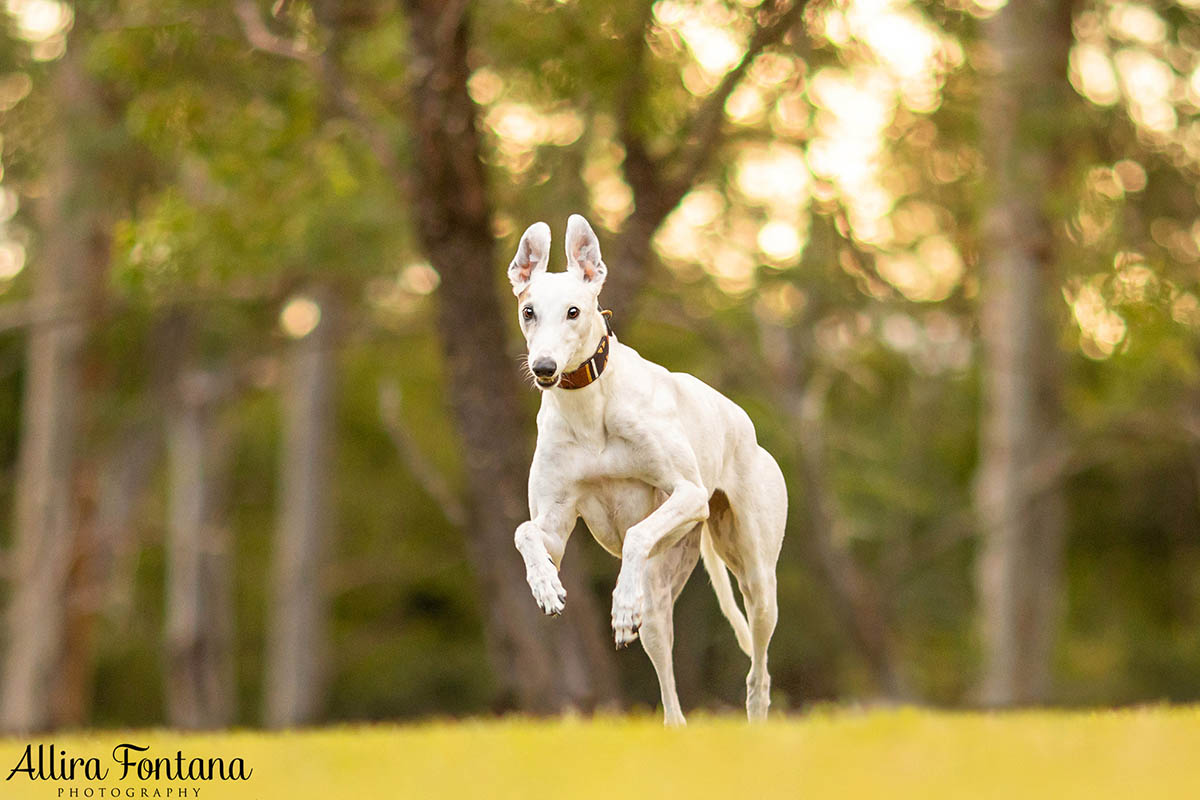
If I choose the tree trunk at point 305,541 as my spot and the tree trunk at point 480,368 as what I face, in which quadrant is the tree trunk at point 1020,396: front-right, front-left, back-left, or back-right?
front-left

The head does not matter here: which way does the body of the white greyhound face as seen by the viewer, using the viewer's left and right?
facing the viewer and to the left of the viewer

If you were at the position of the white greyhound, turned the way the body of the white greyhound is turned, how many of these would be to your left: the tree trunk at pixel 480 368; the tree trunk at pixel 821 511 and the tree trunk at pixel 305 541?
0

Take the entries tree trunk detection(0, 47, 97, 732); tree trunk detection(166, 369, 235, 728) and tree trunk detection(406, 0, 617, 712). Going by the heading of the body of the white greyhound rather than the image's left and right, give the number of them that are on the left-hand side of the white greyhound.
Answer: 0

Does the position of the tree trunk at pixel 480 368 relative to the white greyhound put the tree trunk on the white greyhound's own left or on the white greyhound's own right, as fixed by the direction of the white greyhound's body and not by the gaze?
on the white greyhound's own right

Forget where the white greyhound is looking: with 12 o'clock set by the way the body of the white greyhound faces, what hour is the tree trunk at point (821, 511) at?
The tree trunk is roughly at 5 o'clock from the white greyhound.

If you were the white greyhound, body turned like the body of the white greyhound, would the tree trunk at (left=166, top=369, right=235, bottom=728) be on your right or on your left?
on your right

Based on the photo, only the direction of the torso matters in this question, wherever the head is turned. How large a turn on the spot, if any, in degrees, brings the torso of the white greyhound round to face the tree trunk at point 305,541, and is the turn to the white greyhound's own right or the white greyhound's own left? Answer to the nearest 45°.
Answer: approximately 135° to the white greyhound's own right

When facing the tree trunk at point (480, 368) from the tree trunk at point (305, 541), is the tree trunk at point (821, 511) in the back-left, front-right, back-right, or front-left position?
front-left

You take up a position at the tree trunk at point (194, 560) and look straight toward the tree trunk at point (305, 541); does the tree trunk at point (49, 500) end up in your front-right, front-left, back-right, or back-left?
back-right

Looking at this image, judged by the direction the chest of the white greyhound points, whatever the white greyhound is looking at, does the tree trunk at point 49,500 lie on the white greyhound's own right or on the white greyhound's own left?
on the white greyhound's own right

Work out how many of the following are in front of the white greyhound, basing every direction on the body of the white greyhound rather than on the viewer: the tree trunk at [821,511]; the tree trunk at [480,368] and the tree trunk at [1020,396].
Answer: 0
